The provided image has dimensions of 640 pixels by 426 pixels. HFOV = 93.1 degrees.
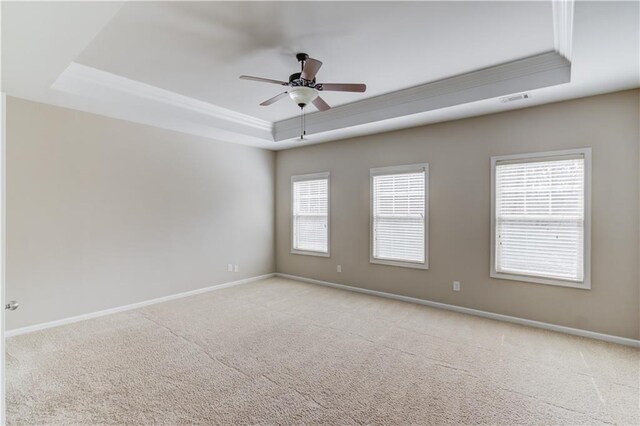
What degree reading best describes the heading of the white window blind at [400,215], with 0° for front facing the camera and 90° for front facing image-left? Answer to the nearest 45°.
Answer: approximately 45°

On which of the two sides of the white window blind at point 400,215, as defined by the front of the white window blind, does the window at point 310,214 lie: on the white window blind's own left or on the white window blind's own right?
on the white window blind's own right

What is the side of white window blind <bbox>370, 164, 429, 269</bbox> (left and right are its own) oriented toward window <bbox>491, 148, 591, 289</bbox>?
left
